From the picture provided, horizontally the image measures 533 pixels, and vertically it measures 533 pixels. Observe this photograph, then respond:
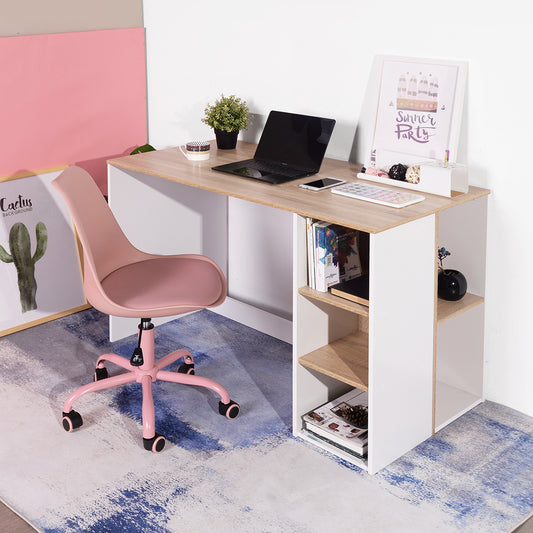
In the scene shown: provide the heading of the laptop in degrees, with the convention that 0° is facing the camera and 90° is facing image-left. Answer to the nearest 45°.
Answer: approximately 45°

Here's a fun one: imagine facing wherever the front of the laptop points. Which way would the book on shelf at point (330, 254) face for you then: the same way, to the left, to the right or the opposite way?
to the left

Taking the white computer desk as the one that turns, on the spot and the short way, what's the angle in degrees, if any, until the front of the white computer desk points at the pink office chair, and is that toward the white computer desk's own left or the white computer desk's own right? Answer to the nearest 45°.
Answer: approximately 45° to the white computer desk's own right

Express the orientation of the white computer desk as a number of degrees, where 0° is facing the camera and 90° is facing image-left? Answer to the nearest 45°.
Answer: approximately 45°
